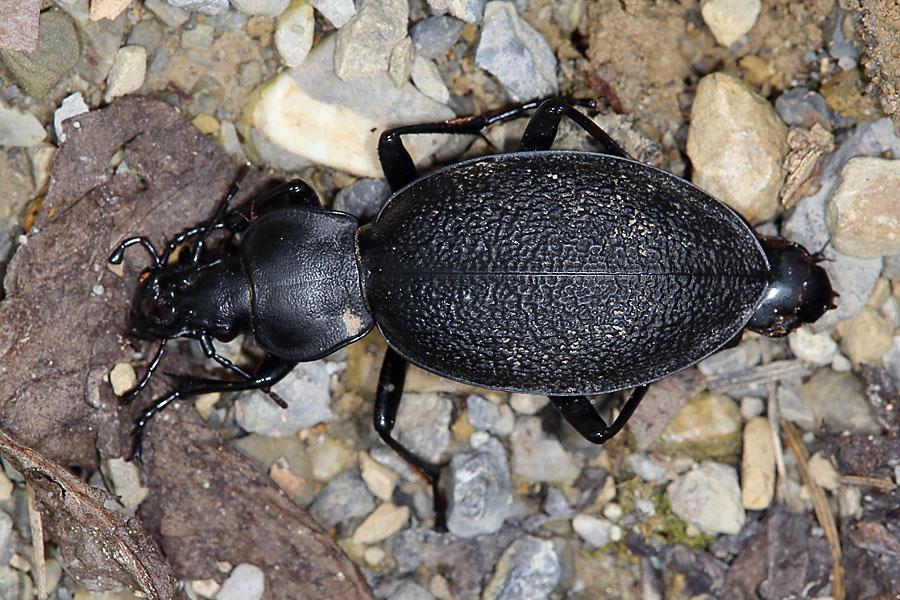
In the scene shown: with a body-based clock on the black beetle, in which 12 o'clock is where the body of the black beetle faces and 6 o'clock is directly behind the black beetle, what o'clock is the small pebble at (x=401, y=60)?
The small pebble is roughly at 2 o'clock from the black beetle.

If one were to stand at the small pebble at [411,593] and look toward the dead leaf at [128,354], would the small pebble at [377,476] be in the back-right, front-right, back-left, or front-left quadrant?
front-right

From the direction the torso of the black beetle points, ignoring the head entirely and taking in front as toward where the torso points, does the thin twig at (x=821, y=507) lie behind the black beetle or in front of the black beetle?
behind

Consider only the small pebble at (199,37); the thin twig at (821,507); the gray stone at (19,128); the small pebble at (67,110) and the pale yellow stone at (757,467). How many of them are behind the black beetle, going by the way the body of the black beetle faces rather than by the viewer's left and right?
2

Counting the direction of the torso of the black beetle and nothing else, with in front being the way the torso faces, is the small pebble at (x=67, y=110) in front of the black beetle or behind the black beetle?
in front

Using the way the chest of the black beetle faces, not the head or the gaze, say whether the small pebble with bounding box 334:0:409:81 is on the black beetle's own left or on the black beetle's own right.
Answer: on the black beetle's own right

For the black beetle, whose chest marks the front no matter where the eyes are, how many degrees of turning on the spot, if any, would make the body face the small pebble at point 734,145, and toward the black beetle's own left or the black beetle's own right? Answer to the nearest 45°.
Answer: approximately 135° to the black beetle's own right

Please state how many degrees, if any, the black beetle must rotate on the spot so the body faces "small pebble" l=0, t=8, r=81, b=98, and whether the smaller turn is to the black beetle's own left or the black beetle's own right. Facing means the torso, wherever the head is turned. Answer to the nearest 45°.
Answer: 0° — it already faces it

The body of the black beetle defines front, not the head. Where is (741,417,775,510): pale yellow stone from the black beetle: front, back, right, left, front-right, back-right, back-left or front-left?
back

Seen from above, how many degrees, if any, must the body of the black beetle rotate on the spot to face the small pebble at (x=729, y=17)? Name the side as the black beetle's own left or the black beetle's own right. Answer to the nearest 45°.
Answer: approximately 135° to the black beetle's own right

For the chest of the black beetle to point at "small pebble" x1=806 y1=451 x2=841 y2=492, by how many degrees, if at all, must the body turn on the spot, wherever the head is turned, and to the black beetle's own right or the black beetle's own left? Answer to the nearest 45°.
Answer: approximately 180°

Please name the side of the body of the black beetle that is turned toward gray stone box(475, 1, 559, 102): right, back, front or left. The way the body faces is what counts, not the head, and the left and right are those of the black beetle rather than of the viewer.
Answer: right

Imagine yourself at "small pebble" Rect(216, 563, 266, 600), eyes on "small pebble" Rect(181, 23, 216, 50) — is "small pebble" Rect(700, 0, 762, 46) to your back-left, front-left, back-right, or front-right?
front-right

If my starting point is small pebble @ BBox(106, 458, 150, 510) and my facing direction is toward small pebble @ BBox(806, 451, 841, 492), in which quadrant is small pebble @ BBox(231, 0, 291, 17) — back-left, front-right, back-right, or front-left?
front-left

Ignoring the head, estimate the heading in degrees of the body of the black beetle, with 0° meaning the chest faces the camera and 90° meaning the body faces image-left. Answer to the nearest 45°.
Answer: approximately 90°
